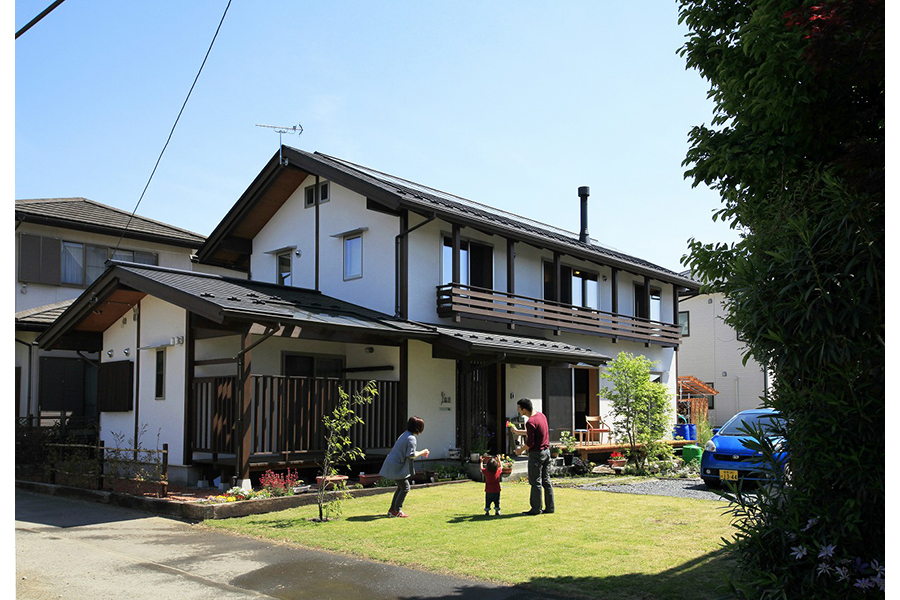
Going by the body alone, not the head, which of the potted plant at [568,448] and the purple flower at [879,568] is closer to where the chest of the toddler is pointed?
the potted plant

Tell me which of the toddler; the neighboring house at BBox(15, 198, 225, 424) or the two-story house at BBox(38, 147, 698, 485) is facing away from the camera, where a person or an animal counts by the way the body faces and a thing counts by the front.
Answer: the toddler

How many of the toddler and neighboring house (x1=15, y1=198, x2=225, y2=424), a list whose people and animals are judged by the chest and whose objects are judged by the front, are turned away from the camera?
1

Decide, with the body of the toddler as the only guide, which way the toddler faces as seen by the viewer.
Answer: away from the camera

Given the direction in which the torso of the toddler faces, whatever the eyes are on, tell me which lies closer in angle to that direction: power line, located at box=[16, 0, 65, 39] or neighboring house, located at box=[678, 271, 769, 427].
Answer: the neighboring house

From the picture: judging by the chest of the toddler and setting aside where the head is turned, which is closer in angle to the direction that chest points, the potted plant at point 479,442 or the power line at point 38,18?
the potted plant

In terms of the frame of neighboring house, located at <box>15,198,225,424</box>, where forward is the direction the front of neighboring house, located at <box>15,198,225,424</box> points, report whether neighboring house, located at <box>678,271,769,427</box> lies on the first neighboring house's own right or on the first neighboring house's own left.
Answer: on the first neighboring house's own left

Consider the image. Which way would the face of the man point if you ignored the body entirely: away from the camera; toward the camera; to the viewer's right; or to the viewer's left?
to the viewer's left

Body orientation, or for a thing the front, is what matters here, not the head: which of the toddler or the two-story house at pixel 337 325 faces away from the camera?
the toddler

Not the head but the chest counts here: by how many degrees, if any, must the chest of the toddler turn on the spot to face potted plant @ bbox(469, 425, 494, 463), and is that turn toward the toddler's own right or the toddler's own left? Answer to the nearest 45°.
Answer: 0° — they already face it
